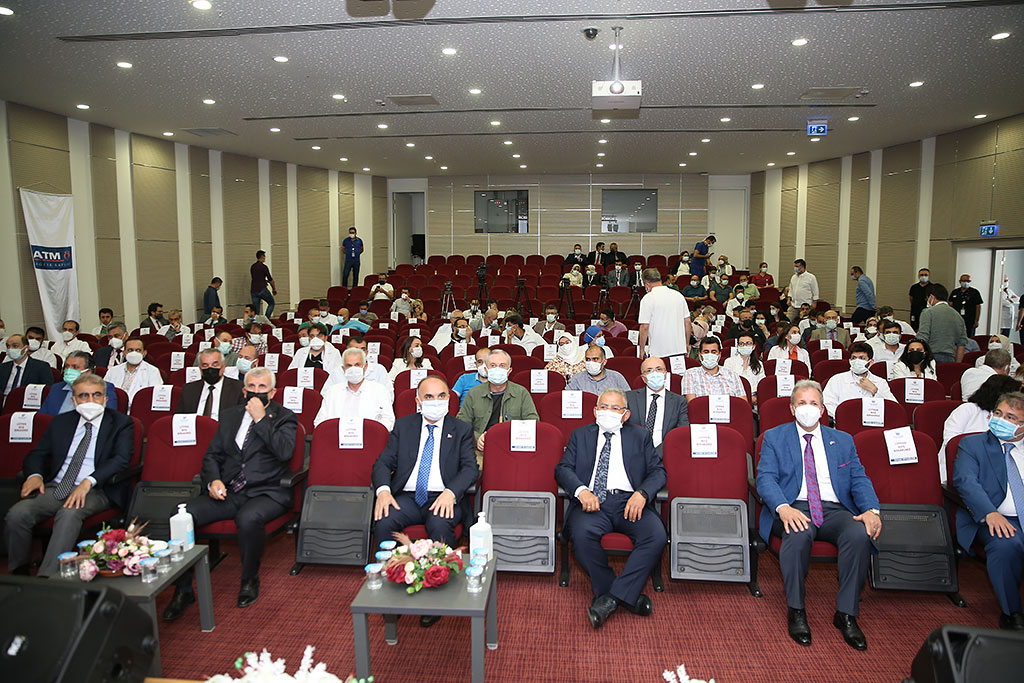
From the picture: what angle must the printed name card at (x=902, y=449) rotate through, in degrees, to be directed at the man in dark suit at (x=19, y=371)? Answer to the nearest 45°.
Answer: approximately 90° to its right

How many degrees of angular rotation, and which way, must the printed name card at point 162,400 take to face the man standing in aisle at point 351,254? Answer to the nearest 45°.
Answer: approximately 180°

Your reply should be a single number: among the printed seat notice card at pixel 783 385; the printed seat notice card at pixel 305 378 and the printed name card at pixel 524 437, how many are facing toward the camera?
3

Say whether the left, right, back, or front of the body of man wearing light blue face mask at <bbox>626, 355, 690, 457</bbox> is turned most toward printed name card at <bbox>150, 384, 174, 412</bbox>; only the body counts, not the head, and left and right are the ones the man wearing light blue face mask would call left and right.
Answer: right

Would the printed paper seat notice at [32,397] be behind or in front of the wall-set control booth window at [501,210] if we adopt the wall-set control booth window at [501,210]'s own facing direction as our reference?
in front

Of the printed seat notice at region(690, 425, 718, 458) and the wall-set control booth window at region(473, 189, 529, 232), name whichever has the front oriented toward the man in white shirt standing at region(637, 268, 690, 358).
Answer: the wall-set control booth window

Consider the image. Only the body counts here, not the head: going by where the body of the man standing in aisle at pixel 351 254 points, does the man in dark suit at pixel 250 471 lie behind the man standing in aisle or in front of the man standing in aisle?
in front

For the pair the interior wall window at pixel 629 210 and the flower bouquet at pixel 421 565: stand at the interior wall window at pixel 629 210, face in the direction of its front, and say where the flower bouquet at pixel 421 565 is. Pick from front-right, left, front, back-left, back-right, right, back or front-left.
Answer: front

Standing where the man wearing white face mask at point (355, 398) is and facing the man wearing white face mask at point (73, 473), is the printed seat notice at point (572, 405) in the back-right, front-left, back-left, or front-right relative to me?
back-left

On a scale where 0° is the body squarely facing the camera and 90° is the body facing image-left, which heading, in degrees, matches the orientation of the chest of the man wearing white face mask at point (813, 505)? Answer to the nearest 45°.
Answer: approximately 0°

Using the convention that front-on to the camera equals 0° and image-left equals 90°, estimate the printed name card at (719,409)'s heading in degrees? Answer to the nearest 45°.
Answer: approximately 0°

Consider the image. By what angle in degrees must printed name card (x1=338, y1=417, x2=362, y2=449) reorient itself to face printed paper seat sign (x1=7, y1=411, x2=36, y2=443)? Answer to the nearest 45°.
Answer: approximately 90° to its right

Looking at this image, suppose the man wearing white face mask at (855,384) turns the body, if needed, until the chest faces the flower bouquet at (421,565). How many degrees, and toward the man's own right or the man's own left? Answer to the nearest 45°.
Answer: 0° — they already face it

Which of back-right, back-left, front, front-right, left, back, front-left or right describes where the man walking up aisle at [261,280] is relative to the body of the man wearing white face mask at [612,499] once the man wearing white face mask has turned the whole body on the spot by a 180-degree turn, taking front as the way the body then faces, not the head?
front-left

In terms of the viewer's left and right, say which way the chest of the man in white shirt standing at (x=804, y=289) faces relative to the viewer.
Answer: facing the viewer and to the left of the viewer

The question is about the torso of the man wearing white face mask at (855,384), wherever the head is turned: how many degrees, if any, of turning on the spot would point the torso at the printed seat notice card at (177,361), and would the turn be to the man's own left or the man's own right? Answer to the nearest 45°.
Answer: approximately 90° to the man's own right

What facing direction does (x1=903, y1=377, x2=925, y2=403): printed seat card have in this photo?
toward the camera
